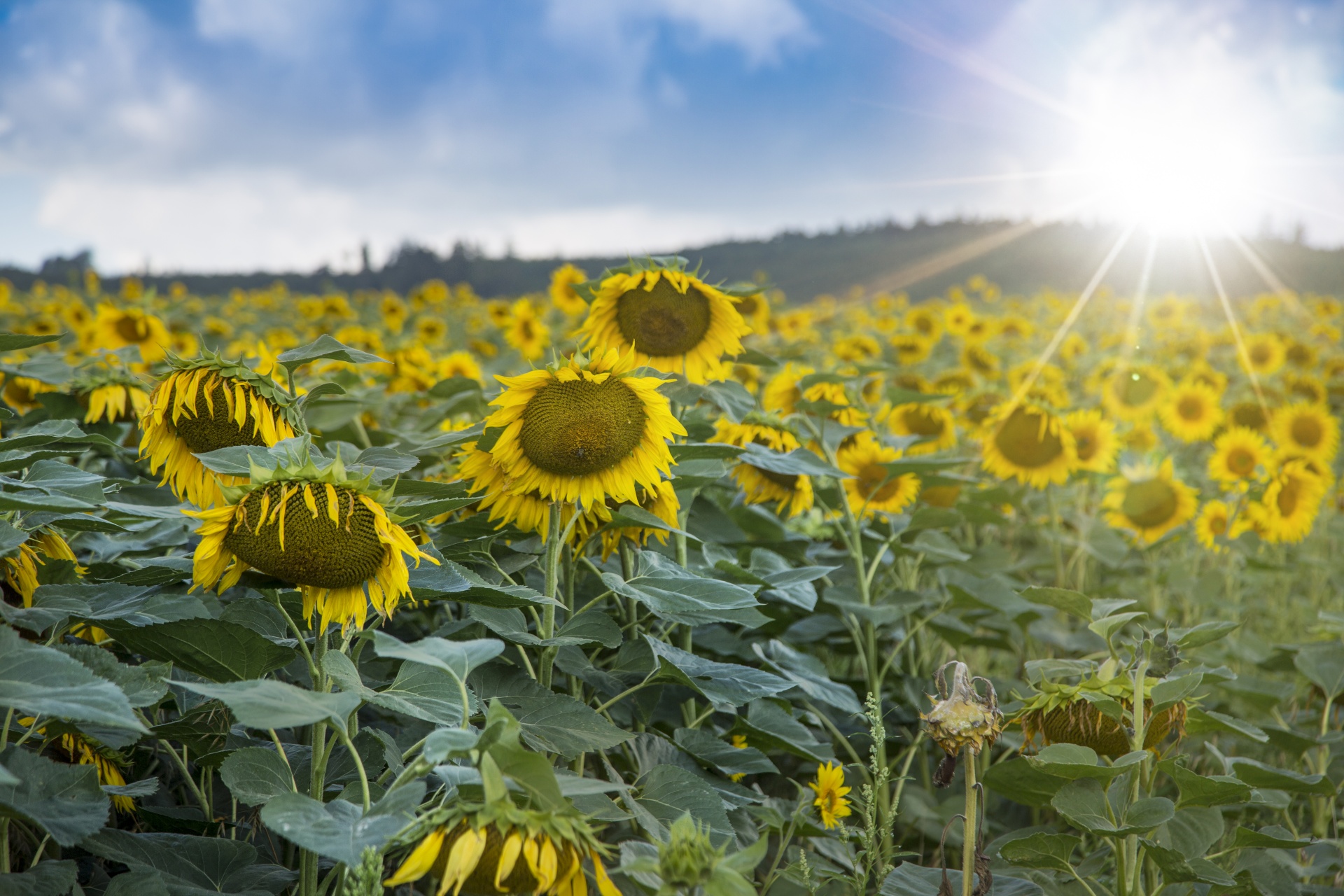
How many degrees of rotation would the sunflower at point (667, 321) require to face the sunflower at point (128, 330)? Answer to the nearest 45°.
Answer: approximately 135° to its right

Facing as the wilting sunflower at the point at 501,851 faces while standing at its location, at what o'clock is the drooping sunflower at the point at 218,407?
The drooping sunflower is roughly at 5 o'clock from the wilting sunflower.

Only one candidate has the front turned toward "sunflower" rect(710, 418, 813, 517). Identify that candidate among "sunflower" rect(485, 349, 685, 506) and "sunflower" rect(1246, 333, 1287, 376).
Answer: "sunflower" rect(1246, 333, 1287, 376)

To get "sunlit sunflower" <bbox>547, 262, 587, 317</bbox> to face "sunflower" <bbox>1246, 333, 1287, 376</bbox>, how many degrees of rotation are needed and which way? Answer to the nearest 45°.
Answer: approximately 90° to its left

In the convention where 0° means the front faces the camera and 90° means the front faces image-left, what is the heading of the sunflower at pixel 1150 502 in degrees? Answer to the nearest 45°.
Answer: approximately 0°

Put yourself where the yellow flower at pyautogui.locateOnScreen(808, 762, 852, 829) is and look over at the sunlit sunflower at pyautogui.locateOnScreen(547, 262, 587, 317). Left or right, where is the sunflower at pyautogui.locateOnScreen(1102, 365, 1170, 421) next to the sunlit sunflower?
right

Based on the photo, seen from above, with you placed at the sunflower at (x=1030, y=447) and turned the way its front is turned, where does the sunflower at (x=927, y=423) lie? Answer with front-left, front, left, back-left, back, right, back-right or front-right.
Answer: back-right
